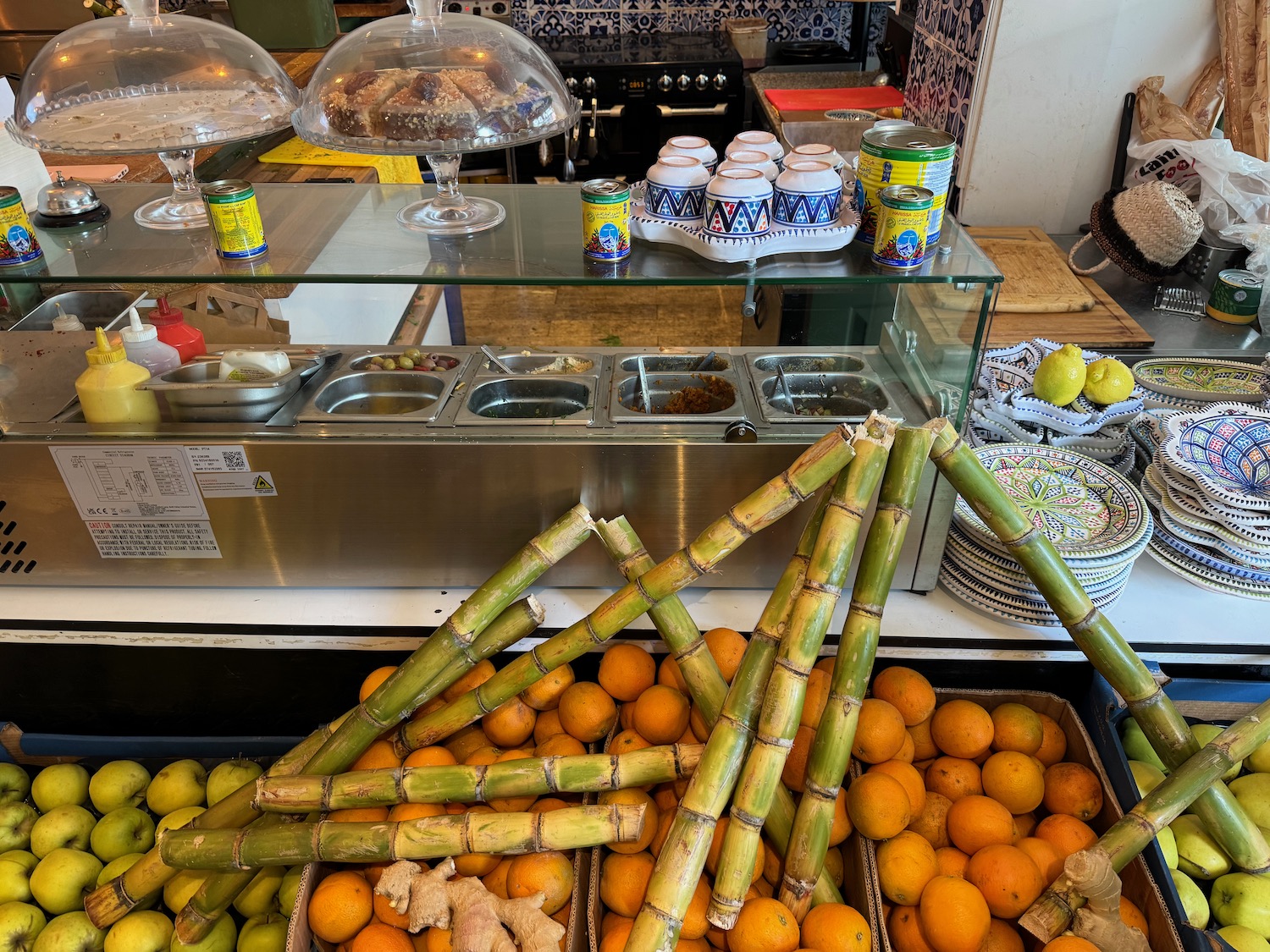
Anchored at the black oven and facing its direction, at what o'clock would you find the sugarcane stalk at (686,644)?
The sugarcane stalk is roughly at 12 o'clock from the black oven.

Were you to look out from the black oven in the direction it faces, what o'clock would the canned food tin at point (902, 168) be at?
The canned food tin is roughly at 12 o'clock from the black oven.

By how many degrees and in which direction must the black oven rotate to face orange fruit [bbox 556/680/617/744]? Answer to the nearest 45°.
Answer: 0° — it already faces it

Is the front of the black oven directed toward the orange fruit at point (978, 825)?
yes

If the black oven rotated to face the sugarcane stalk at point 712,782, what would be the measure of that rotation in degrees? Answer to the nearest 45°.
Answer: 0° — it already faces it

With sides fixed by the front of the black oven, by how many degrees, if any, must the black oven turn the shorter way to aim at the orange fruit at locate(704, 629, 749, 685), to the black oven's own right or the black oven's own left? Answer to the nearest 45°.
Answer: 0° — it already faces it

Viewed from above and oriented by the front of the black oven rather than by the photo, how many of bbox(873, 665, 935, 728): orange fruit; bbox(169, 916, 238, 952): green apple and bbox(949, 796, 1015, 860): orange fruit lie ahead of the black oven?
3

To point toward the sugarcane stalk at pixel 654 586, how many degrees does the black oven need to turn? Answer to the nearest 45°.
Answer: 0° — it already faces it

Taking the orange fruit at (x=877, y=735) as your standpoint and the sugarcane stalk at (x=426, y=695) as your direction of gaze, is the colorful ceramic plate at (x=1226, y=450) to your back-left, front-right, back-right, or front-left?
back-right

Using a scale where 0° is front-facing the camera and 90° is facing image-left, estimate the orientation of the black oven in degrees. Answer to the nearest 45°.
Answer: approximately 0°
